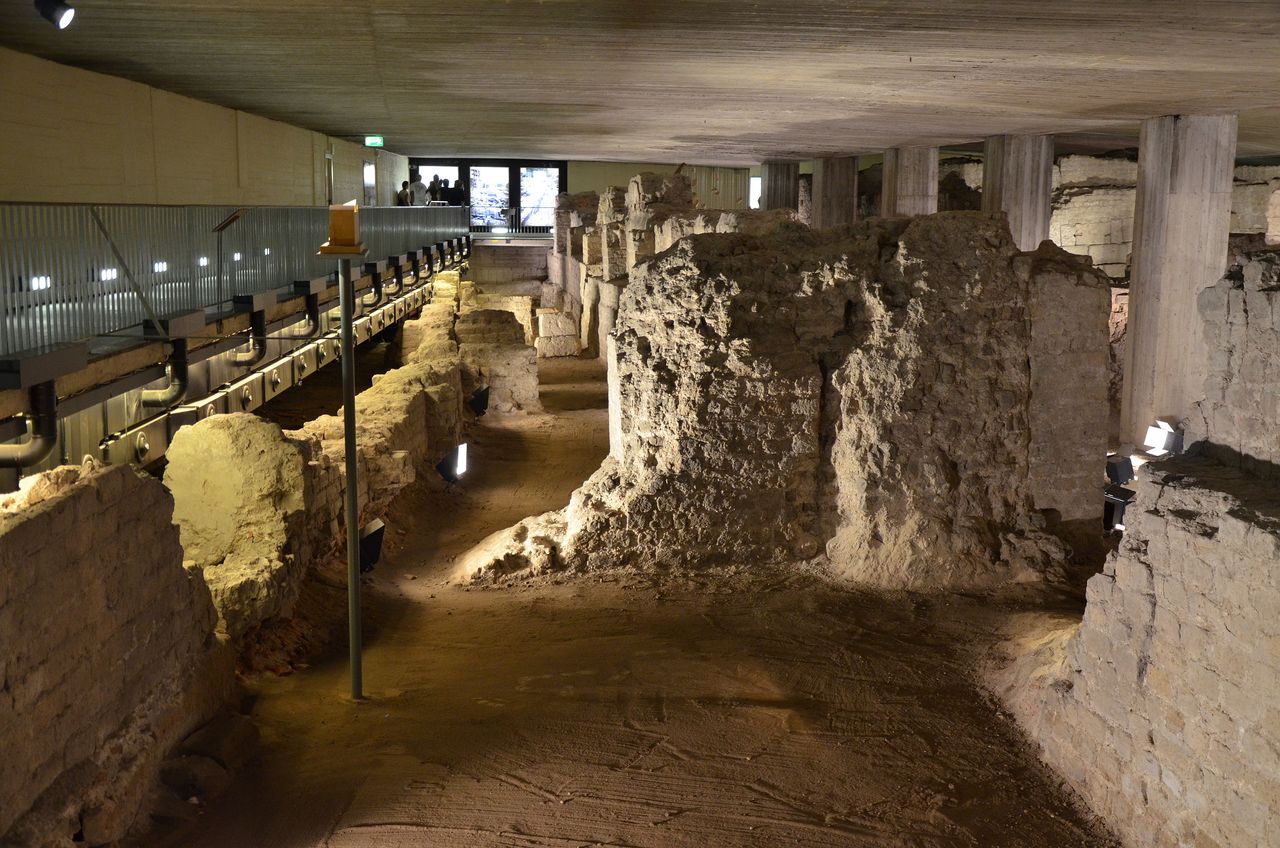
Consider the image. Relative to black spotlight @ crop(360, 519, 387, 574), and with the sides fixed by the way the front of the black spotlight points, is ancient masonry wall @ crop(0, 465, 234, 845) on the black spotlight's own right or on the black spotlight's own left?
on the black spotlight's own right

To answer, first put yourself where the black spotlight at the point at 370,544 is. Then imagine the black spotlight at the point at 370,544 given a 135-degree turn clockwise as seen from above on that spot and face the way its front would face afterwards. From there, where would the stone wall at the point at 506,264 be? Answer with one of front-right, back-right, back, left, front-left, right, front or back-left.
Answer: back-right

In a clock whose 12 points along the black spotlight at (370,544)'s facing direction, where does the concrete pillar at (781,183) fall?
The concrete pillar is roughly at 10 o'clock from the black spotlight.

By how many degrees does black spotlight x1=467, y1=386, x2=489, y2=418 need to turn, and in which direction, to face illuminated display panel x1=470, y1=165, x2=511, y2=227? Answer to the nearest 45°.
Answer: approximately 90° to its left

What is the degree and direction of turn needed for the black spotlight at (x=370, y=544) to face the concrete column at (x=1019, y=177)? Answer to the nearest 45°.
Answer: approximately 45° to its left

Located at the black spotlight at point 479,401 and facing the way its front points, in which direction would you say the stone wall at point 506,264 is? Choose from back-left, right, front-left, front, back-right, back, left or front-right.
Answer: left

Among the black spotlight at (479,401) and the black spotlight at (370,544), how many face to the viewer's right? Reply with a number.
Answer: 2
